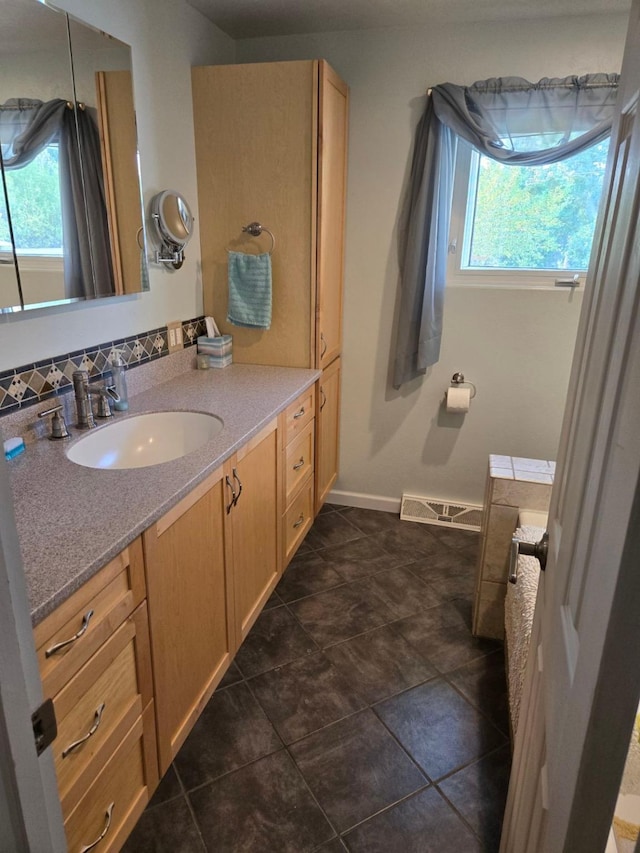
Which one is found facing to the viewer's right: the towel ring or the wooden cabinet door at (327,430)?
the wooden cabinet door

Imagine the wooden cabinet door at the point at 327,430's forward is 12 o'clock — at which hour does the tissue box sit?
The tissue box is roughly at 5 o'clock from the wooden cabinet door.

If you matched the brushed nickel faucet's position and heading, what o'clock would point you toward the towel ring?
The towel ring is roughly at 9 o'clock from the brushed nickel faucet.

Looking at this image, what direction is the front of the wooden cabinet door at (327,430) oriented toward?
to the viewer's right

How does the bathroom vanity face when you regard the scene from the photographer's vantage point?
facing the viewer and to the right of the viewer

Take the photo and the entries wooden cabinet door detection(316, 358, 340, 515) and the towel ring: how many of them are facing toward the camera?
1

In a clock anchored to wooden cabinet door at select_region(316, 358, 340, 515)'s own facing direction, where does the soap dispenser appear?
The soap dispenser is roughly at 4 o'clock from the wooden cabinet door.

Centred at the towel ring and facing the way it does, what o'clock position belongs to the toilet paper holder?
The toilet paper holder is roughly at 9 o'clock from the towel ring.

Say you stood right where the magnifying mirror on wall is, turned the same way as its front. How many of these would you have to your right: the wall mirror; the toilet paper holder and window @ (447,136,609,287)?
1

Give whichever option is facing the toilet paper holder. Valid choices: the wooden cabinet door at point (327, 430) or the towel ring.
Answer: the wooden cabinet door

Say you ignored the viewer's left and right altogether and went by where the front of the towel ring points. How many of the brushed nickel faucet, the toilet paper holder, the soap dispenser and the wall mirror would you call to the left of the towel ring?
1

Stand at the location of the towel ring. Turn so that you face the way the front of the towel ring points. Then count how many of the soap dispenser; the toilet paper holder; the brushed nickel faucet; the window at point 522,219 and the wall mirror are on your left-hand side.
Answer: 2

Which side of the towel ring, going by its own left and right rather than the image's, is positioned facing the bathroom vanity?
front

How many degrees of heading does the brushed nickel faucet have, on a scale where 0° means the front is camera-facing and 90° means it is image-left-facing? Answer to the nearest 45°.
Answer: approximately 315°

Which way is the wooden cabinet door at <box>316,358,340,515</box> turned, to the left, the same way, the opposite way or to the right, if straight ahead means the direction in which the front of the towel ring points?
to the left
